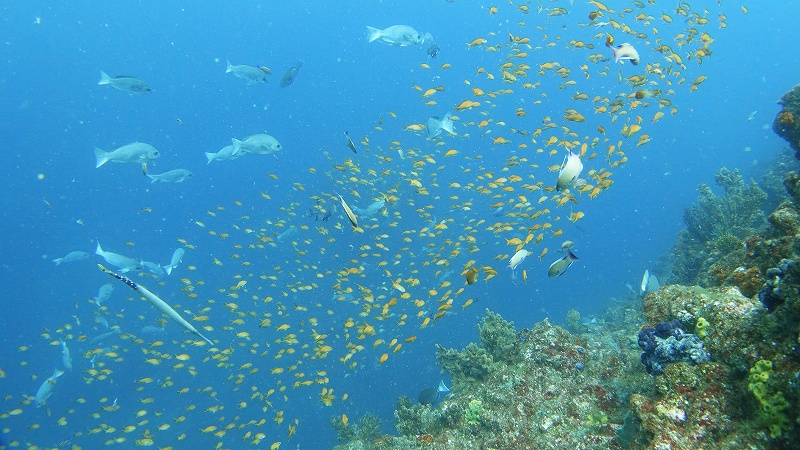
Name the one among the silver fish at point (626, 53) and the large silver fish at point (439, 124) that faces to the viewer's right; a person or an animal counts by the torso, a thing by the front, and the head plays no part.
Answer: the silver fish

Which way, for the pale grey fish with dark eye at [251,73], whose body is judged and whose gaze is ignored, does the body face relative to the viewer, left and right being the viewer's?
facing to the right of the viewer

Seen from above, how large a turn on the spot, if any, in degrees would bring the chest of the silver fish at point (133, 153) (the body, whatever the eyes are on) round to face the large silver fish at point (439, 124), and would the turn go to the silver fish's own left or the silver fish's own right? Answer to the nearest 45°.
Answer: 0° — it already faces it

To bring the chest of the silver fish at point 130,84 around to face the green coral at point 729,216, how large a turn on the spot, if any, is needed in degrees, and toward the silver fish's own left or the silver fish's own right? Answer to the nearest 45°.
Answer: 0° — it already faces it

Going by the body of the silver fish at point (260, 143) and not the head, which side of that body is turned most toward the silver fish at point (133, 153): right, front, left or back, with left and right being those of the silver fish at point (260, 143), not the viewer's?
back

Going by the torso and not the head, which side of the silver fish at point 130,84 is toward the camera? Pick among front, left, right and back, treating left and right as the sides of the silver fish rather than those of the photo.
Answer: right

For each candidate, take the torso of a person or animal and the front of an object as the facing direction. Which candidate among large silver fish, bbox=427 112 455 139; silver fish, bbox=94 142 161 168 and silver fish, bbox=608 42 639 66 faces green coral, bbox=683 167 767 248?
silver fish, bbox=94 142 161 168

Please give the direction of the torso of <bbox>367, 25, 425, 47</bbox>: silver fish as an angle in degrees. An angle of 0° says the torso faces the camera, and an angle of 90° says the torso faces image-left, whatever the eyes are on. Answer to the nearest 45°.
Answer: approximately 270°

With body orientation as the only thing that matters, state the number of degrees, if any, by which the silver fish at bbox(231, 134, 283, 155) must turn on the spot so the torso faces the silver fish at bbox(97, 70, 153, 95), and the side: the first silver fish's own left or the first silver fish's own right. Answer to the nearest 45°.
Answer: approximately 135° to the first silver fish's own right

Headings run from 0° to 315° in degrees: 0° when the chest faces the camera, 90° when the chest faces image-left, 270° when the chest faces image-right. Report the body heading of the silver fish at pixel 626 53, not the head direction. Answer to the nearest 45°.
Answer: approximately 270°

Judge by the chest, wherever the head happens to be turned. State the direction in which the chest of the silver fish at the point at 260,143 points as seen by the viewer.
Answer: to the viewer's right
